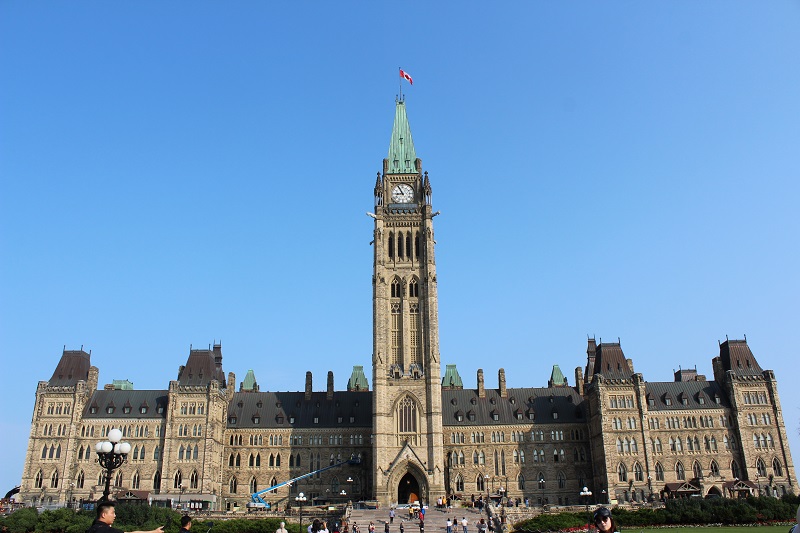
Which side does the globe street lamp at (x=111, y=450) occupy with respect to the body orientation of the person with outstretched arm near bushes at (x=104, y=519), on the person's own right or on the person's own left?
on the person's own left
